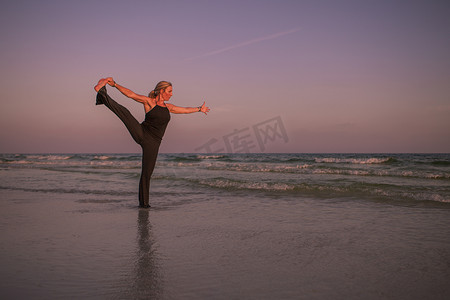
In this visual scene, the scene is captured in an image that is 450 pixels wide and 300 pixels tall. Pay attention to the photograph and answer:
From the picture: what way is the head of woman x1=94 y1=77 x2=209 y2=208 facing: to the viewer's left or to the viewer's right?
to the viewer's right
